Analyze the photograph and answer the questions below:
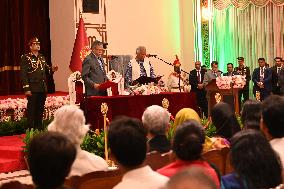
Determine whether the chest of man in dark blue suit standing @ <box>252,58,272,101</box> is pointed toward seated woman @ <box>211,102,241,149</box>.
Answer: yes

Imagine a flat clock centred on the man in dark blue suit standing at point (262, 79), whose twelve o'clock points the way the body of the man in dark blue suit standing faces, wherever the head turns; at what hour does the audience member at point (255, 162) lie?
The audience member is roughly at 12 o'clock from the man in dark blue suit standing.

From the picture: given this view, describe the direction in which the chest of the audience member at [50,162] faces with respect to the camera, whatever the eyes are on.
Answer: away from the camera

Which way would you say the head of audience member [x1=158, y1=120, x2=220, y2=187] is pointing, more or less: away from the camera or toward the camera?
away from the camera

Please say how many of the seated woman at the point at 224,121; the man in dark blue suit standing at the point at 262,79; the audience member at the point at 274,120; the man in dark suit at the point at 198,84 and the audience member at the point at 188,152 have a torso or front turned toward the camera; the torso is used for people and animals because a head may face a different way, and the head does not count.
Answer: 2

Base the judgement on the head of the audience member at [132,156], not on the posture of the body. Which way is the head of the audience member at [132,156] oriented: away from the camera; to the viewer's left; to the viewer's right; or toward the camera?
away from the camera

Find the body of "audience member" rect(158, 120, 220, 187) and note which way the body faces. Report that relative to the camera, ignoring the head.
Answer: away from the camera

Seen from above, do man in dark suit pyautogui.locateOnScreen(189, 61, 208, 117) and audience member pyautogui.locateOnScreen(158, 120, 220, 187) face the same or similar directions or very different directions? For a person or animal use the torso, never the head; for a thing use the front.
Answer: very different directions

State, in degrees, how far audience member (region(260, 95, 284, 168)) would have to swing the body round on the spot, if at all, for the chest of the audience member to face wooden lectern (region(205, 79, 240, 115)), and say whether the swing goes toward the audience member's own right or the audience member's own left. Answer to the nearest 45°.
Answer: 0° — they already face it

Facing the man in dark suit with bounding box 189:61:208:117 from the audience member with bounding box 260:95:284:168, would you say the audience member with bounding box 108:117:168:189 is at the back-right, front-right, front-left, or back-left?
back-left

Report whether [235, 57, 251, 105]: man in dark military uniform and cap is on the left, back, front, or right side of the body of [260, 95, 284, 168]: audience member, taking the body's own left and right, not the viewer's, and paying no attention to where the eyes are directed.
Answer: front

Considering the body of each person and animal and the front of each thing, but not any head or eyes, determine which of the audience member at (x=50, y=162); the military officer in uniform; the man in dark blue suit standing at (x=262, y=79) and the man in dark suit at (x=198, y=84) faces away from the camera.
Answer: the audience member

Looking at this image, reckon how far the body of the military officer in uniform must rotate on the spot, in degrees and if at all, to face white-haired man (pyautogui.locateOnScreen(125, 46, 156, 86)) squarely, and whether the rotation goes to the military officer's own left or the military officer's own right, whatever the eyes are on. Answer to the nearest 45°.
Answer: approximately 45° to the military officer's own left

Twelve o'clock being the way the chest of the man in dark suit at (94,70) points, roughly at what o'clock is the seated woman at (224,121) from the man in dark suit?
The seated woman is roughly at 1 o'clock from the man in dark suit.

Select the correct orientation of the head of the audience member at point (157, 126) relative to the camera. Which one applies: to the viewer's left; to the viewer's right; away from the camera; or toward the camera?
away from the camera

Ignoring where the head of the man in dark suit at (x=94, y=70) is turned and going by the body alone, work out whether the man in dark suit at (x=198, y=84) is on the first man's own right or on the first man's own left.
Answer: on the first man's own left

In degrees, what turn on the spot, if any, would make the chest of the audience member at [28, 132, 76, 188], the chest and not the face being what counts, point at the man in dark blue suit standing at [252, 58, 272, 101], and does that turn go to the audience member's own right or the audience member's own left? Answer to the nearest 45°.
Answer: approximately 45° to the audience member's own right
